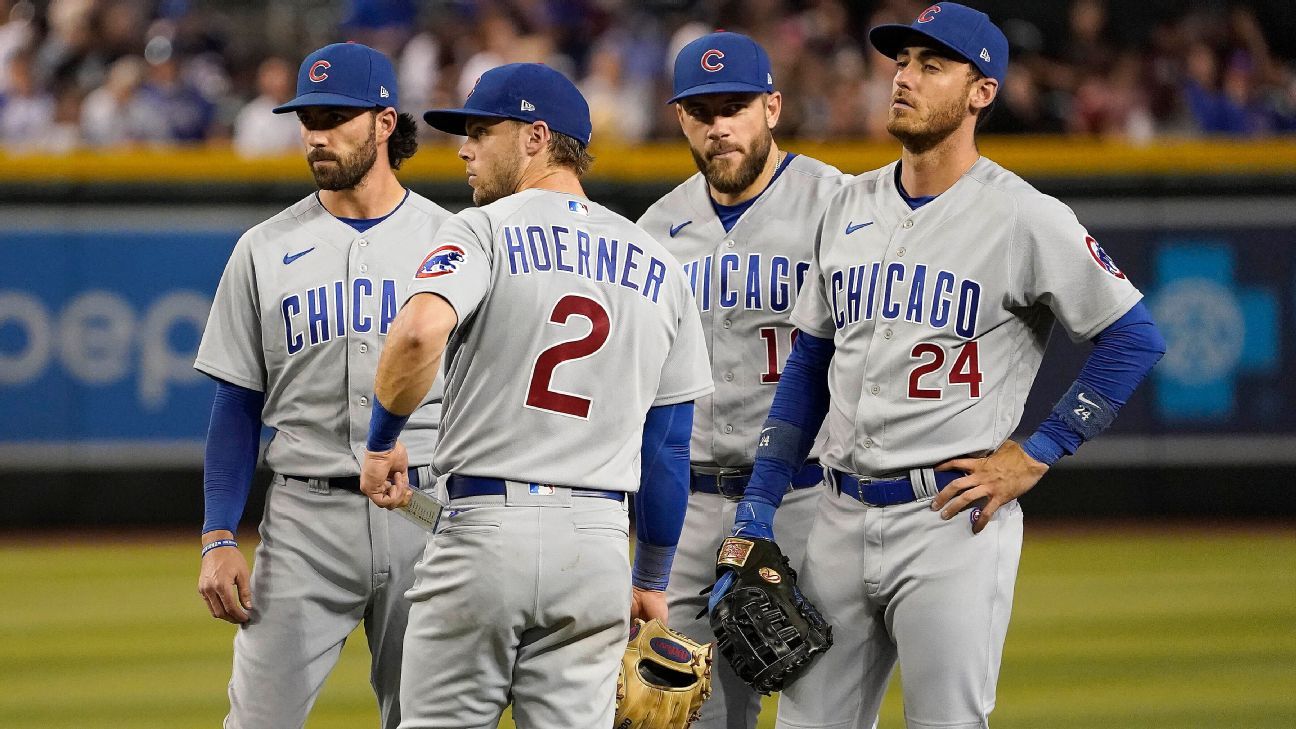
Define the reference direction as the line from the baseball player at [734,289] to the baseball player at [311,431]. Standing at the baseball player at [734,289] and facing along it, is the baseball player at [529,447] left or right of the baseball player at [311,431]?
left

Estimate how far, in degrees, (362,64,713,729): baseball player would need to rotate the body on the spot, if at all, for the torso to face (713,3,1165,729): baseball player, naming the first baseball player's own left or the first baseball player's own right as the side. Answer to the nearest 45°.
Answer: approximately 90° to the first baseball player's own right

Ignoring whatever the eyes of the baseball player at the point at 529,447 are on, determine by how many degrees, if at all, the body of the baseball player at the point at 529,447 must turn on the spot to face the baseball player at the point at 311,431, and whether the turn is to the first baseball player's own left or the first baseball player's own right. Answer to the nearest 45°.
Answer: approximately 45° to the first baseball player's own left

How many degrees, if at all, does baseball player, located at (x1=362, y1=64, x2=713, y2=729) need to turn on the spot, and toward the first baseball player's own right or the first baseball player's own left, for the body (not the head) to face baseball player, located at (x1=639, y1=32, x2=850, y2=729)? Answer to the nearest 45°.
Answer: approximately 45° to the first baseball player's own right

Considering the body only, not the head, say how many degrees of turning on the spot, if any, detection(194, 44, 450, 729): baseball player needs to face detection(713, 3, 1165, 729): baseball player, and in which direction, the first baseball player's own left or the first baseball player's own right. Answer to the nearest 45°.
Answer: approximately 45° to the first baseball player's own left

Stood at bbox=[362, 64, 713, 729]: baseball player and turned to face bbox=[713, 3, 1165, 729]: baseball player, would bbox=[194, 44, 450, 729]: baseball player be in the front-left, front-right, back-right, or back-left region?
back-left

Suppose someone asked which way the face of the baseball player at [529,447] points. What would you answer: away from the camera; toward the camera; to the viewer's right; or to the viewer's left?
to the viewer's left

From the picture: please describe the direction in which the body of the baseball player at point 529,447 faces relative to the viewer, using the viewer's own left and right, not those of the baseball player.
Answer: facing away from the viewer

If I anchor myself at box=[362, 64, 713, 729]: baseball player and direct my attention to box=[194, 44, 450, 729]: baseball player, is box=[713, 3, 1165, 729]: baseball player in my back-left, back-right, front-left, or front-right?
back-right

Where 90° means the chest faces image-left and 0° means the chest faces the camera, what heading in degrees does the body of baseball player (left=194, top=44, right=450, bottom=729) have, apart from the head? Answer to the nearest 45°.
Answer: approximately 0°

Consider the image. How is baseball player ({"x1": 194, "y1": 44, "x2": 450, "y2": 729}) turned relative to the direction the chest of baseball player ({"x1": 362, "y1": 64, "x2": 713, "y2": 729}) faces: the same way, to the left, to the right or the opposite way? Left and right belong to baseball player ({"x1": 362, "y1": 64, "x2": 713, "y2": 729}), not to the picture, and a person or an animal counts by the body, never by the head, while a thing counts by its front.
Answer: the opposite way

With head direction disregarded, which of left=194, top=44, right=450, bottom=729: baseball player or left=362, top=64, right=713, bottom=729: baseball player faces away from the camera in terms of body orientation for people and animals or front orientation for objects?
left=362, top=64, right=713, bottom=729: baseball player

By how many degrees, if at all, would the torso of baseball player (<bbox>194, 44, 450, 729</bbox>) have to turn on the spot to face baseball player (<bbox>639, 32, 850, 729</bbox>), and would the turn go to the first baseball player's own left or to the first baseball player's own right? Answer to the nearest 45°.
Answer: approximately 90° to the first baseball player's own left

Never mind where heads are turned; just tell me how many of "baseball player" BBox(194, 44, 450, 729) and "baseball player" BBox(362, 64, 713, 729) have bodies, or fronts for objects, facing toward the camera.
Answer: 1
